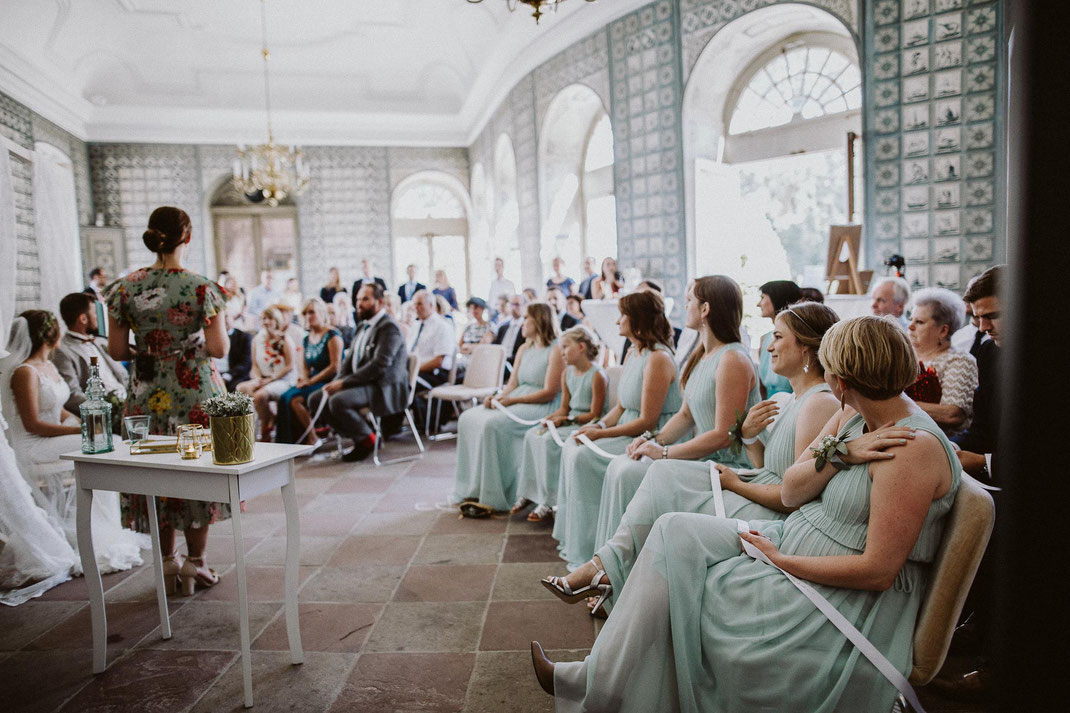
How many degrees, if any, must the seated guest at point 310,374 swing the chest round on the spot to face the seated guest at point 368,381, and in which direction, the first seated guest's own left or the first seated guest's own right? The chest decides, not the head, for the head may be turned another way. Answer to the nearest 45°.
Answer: approximately 90° to the first seated guest's own left

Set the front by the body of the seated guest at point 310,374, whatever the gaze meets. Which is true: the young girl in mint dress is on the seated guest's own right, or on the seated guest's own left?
on the seated guest's own left

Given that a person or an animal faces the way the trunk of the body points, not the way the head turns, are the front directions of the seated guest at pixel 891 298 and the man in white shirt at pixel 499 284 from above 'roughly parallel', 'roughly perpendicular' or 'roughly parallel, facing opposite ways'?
roughly perpendicular

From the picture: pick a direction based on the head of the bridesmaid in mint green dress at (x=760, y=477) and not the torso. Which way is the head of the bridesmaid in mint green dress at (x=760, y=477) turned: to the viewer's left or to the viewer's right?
to the viewer's left

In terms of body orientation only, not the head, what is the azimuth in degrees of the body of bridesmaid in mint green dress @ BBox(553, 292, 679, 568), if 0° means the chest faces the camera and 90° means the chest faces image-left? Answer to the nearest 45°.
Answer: approximately 90°

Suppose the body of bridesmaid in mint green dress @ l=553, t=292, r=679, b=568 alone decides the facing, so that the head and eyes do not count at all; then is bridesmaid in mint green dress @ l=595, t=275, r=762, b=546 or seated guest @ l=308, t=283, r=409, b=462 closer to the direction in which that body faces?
the seated guest

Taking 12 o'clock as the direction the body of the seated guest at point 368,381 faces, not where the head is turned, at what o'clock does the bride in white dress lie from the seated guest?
The bride in white dress is roughly at 10 o'clock from the seated guest.

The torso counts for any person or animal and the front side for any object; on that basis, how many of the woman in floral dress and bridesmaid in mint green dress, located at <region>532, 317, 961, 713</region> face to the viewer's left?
1

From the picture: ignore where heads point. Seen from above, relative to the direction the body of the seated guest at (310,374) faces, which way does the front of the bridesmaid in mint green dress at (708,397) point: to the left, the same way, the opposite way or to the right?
to the right

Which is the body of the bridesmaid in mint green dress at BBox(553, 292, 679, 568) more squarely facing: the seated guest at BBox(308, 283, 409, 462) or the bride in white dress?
the bride in white dress

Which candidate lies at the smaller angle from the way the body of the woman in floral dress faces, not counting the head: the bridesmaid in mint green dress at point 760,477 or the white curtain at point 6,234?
the white curtain

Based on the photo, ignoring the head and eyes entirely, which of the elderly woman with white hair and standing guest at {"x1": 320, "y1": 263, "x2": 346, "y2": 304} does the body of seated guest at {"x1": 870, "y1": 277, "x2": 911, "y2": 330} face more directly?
the standing guest
